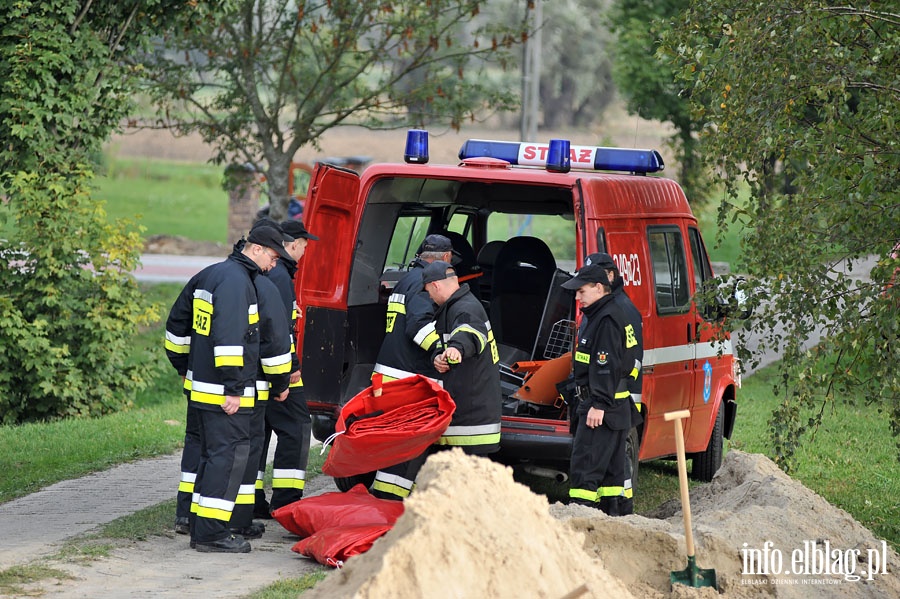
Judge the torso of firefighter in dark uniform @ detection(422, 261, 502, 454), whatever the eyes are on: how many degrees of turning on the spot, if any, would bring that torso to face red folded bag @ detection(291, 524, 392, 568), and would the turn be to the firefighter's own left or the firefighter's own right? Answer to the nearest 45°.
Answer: approximately 45° to the firefighter's own left

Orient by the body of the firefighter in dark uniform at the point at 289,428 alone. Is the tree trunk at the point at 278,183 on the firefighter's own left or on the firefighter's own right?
on the firefighter's own left

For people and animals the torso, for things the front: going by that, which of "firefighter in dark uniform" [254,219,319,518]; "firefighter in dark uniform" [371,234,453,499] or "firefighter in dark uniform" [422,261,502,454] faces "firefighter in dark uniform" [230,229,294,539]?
"firefighter in dark uniform" [422,261,502,454]

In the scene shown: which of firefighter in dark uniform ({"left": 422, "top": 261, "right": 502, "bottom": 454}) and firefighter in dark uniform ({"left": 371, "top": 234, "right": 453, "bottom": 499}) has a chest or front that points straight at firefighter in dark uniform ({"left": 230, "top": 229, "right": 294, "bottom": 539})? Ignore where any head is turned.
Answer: firefighter in dark uniform ({"left": 422, "top": 261, "right": 502, "bottom": 454})

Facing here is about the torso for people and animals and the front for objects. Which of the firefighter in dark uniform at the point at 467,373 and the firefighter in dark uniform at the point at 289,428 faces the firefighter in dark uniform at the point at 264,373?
the firefighter in dark uniform at the point at 467,373

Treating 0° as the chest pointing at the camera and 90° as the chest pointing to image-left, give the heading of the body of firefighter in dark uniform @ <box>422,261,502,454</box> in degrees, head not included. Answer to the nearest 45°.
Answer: approximately 90°

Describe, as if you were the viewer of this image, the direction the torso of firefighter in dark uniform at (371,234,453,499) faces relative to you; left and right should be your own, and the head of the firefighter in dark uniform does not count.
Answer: facing away from the viewer and to the right of the viewer

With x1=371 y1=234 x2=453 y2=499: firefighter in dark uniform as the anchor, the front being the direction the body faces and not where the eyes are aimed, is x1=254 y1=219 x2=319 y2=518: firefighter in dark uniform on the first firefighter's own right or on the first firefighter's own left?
on the first firefighter's own left

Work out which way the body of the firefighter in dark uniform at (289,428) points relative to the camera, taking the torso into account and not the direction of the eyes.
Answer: to the viewer's right

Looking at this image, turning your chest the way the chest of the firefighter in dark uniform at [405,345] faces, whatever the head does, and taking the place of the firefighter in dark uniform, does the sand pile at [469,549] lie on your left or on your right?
on your right

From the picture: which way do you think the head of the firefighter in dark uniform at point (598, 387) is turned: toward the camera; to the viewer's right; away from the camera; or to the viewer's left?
to the viewer's left

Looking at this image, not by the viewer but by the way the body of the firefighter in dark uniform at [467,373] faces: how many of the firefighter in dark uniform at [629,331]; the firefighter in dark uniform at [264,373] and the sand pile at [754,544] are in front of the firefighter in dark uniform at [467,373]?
1
